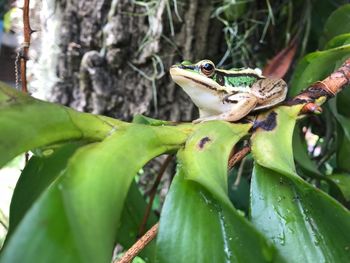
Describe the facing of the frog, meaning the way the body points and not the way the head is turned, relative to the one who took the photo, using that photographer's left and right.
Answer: facing to the left of the viewer
